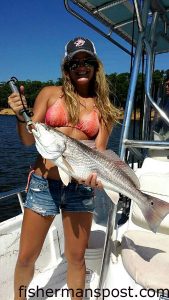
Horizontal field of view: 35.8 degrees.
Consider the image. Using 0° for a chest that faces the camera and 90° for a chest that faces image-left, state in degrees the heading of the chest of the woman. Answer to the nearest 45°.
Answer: approximately 0°

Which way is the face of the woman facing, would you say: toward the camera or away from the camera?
toward the camera
